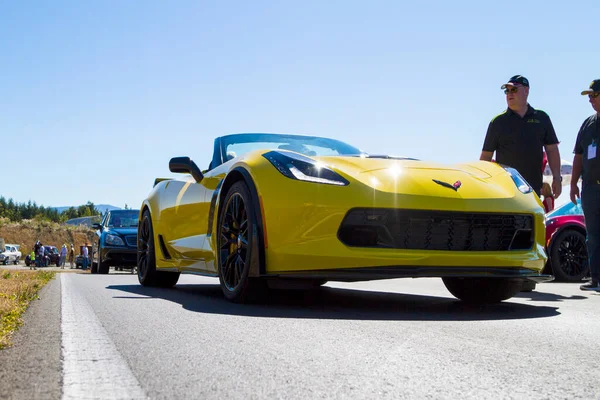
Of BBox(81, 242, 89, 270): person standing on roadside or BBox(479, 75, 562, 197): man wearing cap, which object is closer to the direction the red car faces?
the man wearing cap

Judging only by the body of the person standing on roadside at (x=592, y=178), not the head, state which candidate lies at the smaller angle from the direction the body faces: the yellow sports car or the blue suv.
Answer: the yellow sports car

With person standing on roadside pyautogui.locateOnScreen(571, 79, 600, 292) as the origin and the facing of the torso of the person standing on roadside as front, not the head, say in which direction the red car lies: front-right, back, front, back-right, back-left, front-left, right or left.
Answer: back-right

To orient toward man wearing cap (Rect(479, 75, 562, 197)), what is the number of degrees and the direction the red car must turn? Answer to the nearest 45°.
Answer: approximately 45° to its left

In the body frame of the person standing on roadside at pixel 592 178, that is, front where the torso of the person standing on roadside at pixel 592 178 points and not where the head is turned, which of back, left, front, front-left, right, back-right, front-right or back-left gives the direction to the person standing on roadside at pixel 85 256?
right

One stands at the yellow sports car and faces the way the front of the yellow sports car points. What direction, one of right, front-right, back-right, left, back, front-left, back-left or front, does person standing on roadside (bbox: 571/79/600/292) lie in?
left

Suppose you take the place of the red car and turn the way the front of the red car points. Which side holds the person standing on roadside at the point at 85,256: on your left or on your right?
on your right

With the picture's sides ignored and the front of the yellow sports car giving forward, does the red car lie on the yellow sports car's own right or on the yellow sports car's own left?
on the yellow sports car's own left

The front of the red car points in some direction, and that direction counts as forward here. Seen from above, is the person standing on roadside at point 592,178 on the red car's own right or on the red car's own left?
on the red car's own left

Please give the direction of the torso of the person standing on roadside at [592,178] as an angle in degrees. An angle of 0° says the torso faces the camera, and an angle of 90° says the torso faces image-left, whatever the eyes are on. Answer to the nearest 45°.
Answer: approximately 45°

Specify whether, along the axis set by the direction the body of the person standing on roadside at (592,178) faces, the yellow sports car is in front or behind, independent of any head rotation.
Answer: in front

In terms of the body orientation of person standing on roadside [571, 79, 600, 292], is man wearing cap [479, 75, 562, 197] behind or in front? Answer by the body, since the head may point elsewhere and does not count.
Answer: in front

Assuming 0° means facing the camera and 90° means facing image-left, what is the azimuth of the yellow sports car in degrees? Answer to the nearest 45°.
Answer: approximately 315°
